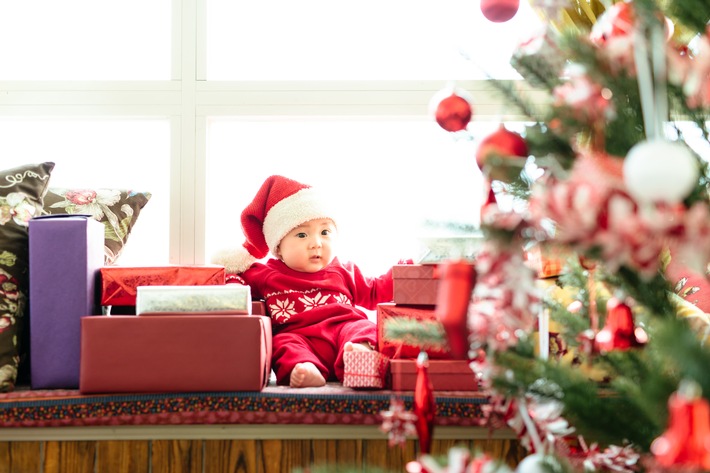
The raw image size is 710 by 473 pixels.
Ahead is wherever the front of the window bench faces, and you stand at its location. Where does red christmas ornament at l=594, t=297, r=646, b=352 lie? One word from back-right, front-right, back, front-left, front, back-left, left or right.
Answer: front-left

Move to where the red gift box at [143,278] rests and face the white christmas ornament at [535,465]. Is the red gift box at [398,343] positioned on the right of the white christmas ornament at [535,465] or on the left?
left

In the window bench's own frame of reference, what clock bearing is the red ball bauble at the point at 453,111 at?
The red ball bauble is roughly at 11 o'clock from the window bench.

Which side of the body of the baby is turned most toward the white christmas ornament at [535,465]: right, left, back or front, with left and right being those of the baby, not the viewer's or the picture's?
front

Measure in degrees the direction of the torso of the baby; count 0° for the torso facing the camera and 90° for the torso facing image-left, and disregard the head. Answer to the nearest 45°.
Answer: approximately 0°
